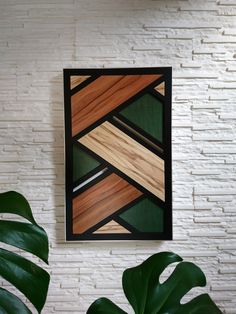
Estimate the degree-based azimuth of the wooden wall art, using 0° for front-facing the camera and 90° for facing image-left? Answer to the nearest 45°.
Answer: approximately 0°
